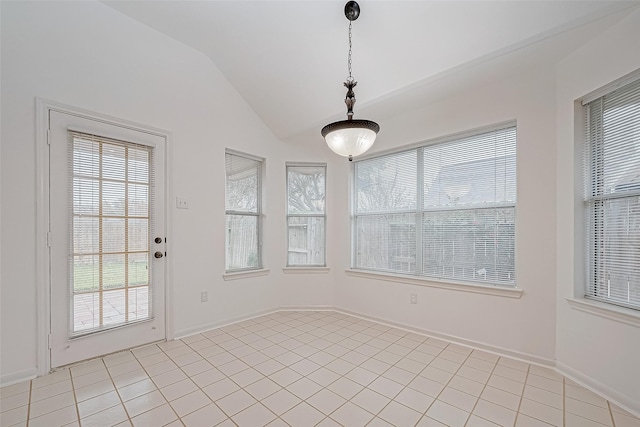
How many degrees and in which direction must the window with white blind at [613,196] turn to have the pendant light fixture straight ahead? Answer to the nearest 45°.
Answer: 0° — it already faces it

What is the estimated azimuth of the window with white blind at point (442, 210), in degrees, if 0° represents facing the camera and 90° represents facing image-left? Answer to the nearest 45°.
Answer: approximately 45°

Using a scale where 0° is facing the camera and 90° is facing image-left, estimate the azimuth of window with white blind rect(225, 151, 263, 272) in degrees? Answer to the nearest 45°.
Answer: approximately 315°

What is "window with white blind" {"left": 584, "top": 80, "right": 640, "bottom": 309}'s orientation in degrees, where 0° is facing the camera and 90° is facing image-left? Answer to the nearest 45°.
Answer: approximately 45°

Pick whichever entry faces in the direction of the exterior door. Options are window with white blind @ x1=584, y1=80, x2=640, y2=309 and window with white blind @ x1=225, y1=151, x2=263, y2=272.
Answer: window with white blind @ x1=584, y1=80, x2=640, y2=309

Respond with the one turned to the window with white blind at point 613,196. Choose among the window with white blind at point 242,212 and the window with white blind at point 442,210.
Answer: the window with white blind at point 242,212

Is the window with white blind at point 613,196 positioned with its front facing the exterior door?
yes

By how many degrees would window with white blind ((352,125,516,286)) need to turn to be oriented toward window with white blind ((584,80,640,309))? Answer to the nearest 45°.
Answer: approximately 90° to its left

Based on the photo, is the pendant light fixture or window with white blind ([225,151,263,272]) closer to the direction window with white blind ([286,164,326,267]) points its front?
the pendant light fixture

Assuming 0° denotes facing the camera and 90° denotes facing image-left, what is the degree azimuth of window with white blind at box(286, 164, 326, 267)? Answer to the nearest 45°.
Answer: approximately 0°

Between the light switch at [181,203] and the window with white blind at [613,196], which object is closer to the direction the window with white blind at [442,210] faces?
the light switch

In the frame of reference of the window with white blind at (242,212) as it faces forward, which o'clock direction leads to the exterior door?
The exterior door is roughly at 3 o'clock from the window with white blind.

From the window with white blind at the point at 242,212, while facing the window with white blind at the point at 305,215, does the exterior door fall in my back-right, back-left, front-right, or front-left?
back-right

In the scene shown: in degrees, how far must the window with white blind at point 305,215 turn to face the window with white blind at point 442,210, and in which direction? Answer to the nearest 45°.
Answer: approximately 45° to its left
